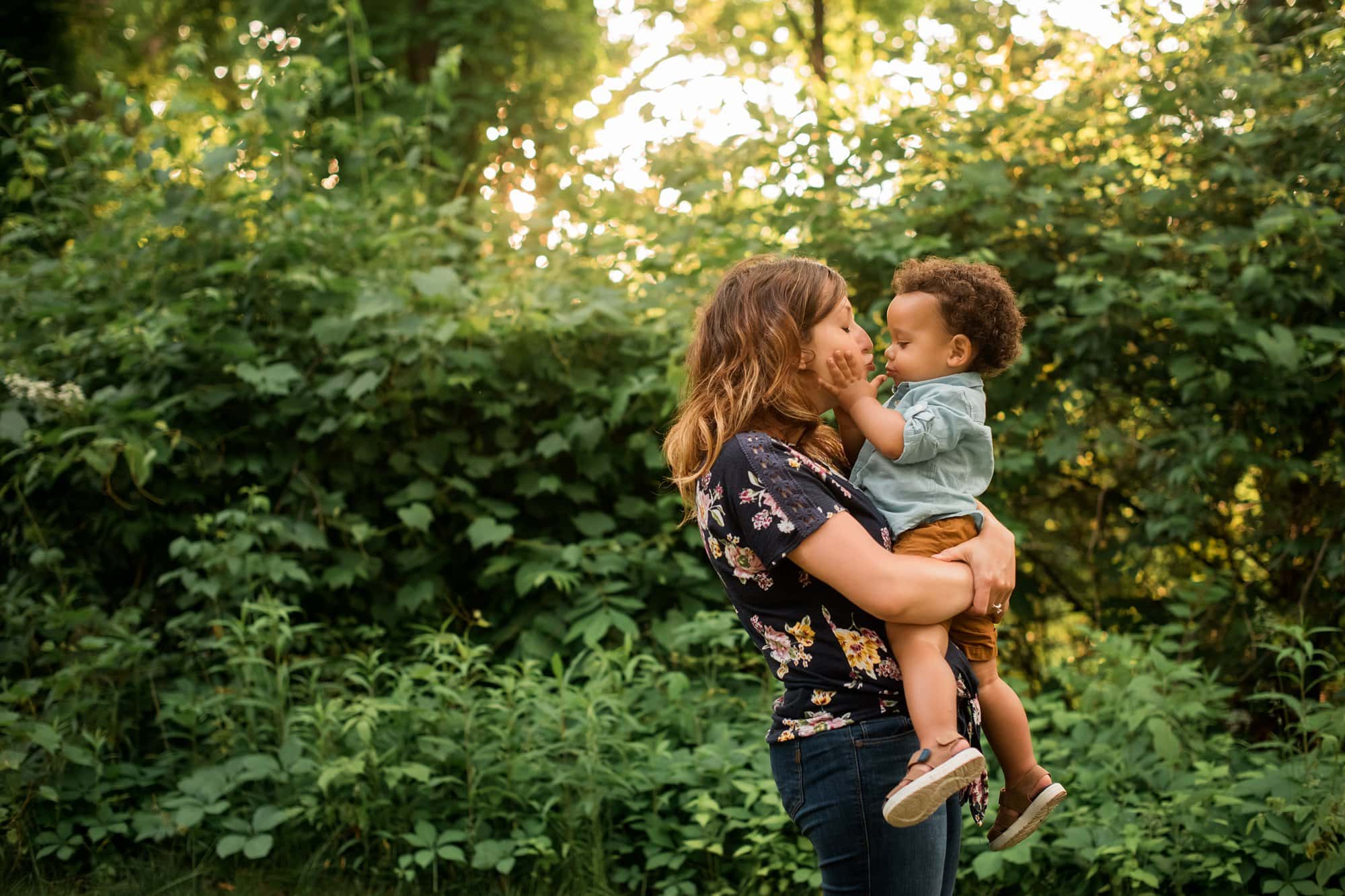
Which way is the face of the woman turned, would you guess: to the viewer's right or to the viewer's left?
to the viewer's right

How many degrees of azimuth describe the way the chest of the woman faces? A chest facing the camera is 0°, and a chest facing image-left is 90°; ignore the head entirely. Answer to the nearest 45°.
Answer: approximately 270°
